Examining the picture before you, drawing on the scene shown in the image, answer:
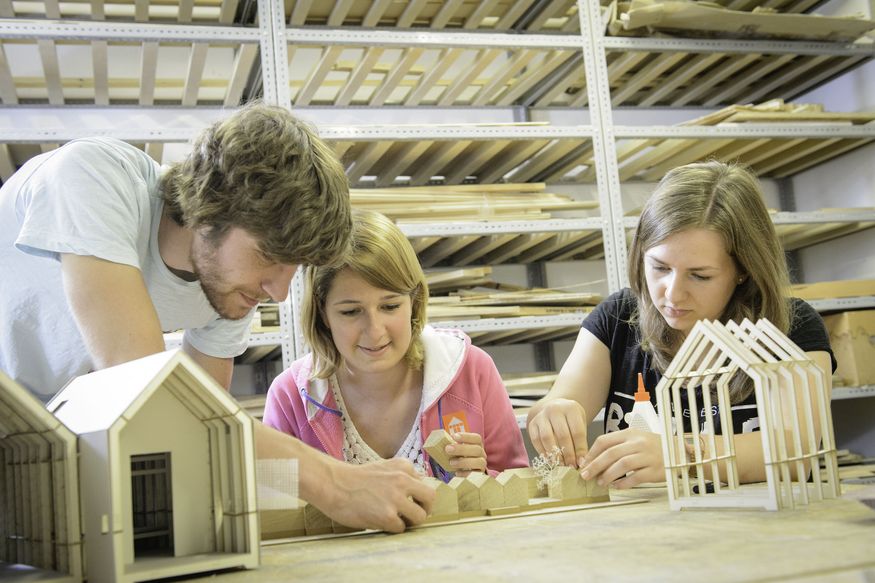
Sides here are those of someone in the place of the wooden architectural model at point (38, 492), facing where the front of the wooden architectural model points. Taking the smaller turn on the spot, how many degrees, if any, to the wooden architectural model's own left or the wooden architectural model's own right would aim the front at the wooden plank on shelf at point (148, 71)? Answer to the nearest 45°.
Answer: approximately 180°

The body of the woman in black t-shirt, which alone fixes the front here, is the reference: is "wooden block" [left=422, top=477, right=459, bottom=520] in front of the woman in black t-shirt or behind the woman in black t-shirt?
in front

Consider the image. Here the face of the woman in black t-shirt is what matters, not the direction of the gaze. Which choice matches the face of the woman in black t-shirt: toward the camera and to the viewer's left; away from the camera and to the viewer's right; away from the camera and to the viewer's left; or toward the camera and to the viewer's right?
toward the camera and to the viewer's left

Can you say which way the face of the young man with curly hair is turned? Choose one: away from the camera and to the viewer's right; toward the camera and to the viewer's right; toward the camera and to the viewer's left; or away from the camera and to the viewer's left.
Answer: toward the camera and to the viewer's right

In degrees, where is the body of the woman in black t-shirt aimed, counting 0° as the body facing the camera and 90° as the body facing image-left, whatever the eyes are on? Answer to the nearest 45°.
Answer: approximately 45°

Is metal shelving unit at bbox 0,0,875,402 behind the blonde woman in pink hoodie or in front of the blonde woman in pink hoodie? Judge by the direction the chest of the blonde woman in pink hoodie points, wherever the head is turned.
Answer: behind

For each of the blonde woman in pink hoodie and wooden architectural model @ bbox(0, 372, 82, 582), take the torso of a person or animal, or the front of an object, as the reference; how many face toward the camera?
2

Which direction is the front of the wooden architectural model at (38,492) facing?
toward the camera
